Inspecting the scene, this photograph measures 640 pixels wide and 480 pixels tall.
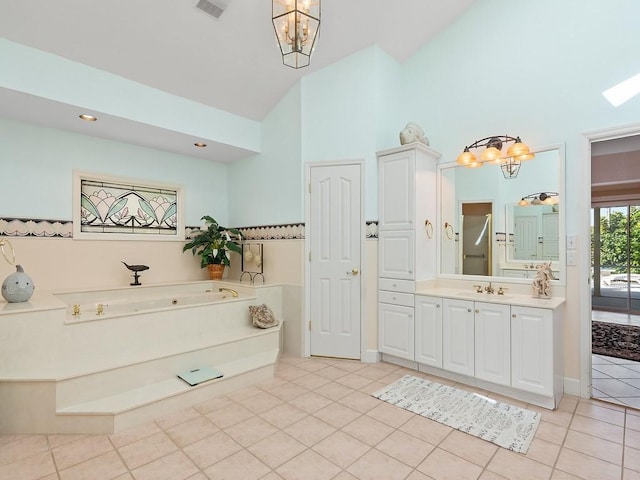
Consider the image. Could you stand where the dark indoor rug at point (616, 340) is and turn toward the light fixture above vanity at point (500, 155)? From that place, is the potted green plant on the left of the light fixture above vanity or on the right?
right

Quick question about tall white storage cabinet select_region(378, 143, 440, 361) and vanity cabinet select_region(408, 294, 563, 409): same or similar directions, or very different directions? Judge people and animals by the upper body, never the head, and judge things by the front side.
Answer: same or similar directions

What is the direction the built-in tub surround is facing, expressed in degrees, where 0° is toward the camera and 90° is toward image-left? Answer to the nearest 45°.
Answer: approximately 315°

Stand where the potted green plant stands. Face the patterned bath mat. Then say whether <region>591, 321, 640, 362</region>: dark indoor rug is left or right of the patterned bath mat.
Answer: left

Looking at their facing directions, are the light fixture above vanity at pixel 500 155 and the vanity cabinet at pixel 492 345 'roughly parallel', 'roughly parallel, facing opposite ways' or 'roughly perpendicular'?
roughly parallel

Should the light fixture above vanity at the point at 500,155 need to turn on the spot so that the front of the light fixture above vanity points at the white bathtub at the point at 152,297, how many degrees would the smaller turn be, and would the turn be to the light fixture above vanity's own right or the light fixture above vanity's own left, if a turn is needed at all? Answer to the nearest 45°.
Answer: approximately 45° to the light fixture above vanity's own right

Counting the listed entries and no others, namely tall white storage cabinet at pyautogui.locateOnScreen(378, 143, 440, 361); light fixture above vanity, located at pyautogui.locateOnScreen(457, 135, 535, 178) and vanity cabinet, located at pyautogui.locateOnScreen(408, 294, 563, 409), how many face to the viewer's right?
0

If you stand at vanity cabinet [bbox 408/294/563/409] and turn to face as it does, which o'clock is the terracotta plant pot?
The terracotta plant pot is roughly at 2 o'clock from the vanity cabinet.

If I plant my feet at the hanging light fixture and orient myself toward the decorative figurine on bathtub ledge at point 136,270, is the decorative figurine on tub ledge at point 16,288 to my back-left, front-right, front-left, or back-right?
front-left

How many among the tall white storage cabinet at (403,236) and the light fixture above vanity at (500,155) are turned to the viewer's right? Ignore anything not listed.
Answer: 0

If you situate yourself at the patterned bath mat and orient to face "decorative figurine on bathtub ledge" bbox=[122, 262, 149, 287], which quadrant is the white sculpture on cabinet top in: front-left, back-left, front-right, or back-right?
front-right

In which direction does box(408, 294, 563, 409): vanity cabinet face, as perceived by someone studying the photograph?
facing the viewer and to the left of the viewer

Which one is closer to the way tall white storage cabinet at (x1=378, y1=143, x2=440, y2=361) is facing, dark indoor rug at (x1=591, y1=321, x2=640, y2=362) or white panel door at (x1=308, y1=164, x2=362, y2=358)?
the white panel door
